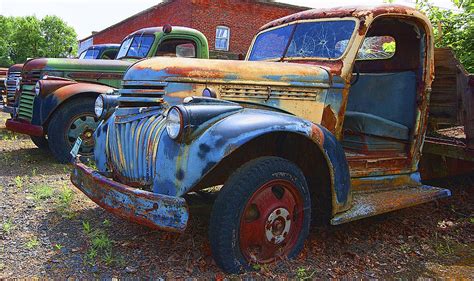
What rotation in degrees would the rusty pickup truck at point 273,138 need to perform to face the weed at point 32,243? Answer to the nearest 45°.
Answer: approximately 45° to its right

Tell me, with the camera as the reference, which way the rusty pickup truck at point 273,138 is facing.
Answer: facing the viewer and to the left of the viewer

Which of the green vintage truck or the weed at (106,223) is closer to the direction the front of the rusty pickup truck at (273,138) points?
the weed

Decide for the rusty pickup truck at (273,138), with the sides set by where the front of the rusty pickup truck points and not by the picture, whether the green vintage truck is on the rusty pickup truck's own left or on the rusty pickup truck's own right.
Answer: on the rusty pickup truck's own right

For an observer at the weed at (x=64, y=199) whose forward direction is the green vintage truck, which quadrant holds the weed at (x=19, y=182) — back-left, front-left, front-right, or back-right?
front-left

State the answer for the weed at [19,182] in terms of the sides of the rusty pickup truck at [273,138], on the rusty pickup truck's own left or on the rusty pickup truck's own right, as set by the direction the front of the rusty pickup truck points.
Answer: on the rusty pickup truck's own right

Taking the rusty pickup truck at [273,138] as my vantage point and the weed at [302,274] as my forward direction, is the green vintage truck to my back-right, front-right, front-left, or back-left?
back-right

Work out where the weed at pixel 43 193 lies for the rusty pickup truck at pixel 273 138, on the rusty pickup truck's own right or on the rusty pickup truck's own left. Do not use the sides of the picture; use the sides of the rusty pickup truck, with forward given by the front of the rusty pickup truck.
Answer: on the rusty pickup truck's own right

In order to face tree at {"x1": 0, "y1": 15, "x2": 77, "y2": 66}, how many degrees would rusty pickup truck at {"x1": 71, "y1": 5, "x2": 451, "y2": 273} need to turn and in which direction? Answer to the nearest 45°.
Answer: approximately 90° to its right

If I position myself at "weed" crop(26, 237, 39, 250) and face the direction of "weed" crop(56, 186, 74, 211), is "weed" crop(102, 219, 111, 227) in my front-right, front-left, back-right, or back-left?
front-right

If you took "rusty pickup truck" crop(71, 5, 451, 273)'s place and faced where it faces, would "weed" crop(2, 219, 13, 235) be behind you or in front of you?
in front
